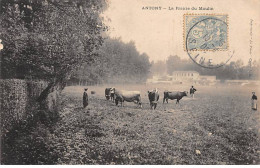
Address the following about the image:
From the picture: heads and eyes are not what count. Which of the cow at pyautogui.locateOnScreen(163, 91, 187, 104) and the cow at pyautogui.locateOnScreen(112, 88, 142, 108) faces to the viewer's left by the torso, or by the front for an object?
the cow at pyautogui.locateOnScreen(112, 88, 142, 108)

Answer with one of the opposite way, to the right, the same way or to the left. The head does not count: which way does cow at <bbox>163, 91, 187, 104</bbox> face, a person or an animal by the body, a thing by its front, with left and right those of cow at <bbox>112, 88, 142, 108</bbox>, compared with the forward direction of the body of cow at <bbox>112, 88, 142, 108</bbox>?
the opposite way

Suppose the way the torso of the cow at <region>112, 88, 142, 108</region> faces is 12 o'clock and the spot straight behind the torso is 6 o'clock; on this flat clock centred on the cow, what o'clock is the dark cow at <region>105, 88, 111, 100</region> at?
The dark cow is roughly at 12 o'clock from the cow.

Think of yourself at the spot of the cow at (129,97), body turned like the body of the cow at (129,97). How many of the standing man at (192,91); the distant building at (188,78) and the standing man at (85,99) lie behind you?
2

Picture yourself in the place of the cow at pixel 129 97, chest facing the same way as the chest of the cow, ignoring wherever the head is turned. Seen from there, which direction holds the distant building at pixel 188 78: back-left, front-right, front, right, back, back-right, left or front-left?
right

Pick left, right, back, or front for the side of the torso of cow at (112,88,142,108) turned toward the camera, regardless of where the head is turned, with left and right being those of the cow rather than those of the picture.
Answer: left

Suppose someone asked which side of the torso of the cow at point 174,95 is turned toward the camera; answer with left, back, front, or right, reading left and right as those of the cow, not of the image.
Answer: right

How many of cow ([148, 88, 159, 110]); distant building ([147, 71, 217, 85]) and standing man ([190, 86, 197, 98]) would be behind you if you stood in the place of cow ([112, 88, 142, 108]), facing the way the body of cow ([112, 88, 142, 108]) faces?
3

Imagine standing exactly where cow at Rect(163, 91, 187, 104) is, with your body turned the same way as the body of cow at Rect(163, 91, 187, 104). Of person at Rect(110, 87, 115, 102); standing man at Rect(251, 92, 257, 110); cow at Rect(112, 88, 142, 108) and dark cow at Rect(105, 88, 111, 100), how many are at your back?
3
